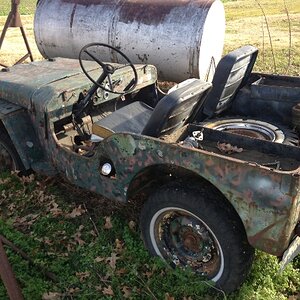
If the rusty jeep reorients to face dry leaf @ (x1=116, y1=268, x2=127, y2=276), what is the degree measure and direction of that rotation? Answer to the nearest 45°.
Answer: approximately 90° to its left

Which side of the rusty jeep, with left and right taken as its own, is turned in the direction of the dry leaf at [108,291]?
left

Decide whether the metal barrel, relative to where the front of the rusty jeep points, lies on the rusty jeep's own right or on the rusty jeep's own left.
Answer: on the rusty jeep's own right

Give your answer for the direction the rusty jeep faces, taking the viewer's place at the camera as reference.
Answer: facing away from the viewer and to the left of the viewer
